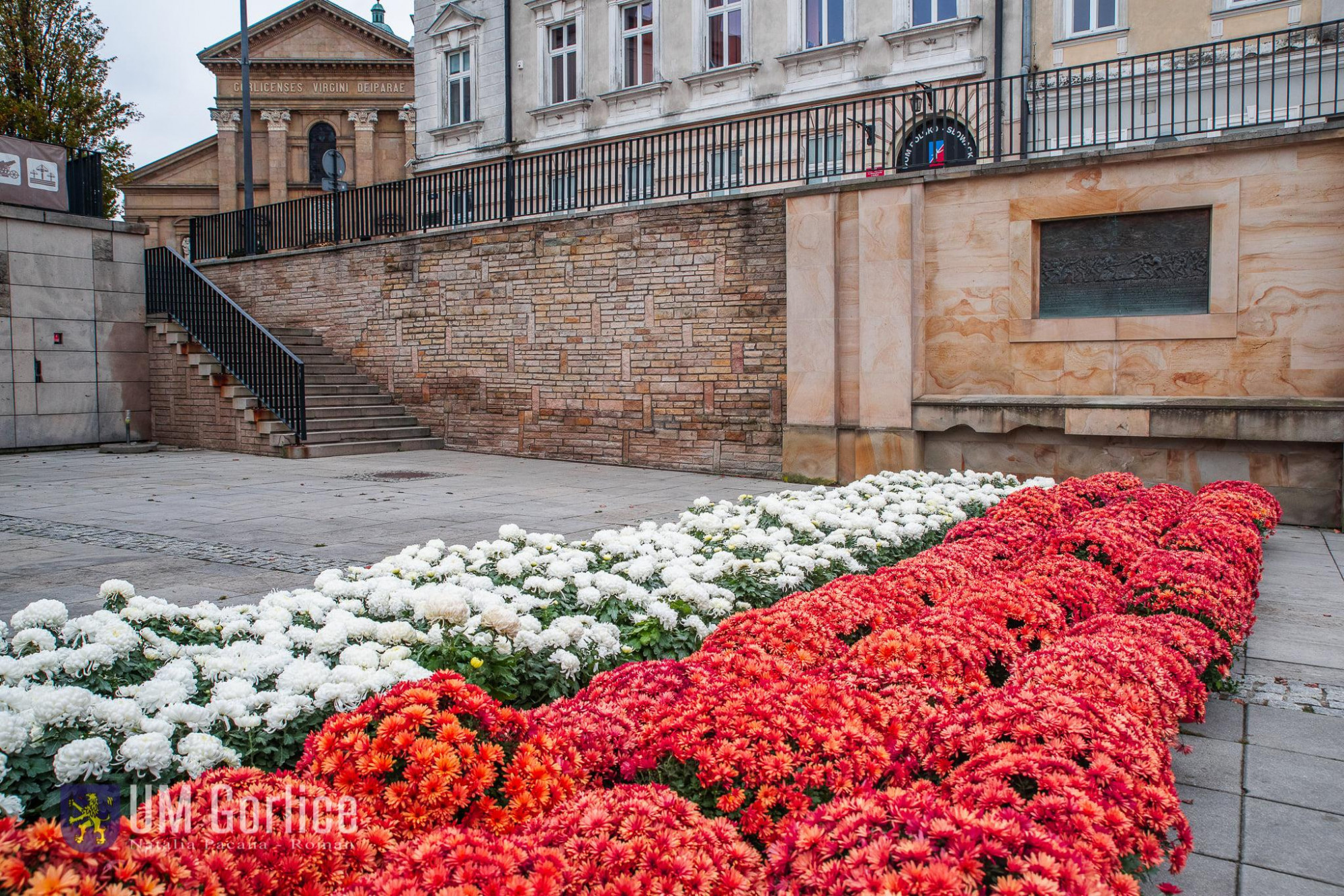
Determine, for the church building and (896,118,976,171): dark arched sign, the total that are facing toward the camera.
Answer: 2

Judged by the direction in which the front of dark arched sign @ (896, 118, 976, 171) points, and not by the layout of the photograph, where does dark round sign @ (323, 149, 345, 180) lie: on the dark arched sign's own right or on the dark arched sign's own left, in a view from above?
on the dark arched sign's own right

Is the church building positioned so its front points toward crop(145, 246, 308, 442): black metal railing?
yes

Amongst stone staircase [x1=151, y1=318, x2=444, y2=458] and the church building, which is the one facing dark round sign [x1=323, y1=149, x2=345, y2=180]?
the church building

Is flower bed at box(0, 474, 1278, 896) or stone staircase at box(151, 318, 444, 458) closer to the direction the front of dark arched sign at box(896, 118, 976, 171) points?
the flower bed

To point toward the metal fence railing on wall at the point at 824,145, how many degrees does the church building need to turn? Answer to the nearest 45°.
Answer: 0° — it already faces it

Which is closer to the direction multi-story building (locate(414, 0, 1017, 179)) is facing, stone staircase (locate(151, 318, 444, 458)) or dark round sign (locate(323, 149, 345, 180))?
the stone staircase

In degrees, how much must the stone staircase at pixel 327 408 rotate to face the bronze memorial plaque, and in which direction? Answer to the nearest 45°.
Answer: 0° — it already faces it

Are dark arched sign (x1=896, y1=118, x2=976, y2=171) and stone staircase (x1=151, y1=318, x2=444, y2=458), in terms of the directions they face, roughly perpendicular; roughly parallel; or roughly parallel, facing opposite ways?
roughly perpendicular

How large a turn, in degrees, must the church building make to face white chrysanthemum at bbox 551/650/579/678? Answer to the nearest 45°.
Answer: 0° — it already faces it

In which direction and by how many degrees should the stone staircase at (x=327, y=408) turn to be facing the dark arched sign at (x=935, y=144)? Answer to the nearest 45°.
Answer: approximately 45° to its left

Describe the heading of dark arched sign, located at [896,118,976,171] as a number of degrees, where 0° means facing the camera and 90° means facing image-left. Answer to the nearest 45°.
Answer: approximately 0°
